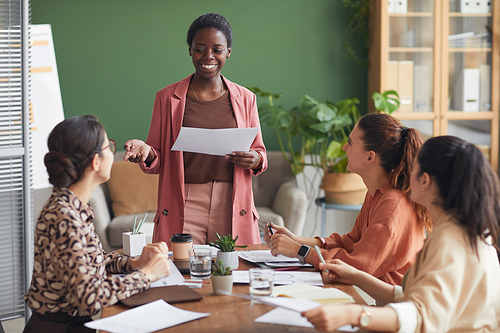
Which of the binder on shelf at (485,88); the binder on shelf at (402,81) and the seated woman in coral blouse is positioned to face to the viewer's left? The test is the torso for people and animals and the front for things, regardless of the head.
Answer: the seated woman in coral blouse

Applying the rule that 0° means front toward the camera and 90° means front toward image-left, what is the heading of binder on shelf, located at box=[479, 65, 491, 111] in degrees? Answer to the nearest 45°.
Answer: approximately 0°

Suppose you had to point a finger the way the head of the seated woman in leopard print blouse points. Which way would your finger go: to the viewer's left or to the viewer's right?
to the viewer's right

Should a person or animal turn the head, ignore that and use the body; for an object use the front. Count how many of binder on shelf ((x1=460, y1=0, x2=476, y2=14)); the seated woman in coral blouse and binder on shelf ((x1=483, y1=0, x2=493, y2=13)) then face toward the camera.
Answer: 2

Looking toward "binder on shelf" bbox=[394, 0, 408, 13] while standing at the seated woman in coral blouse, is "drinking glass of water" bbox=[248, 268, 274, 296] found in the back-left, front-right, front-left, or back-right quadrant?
back-left
